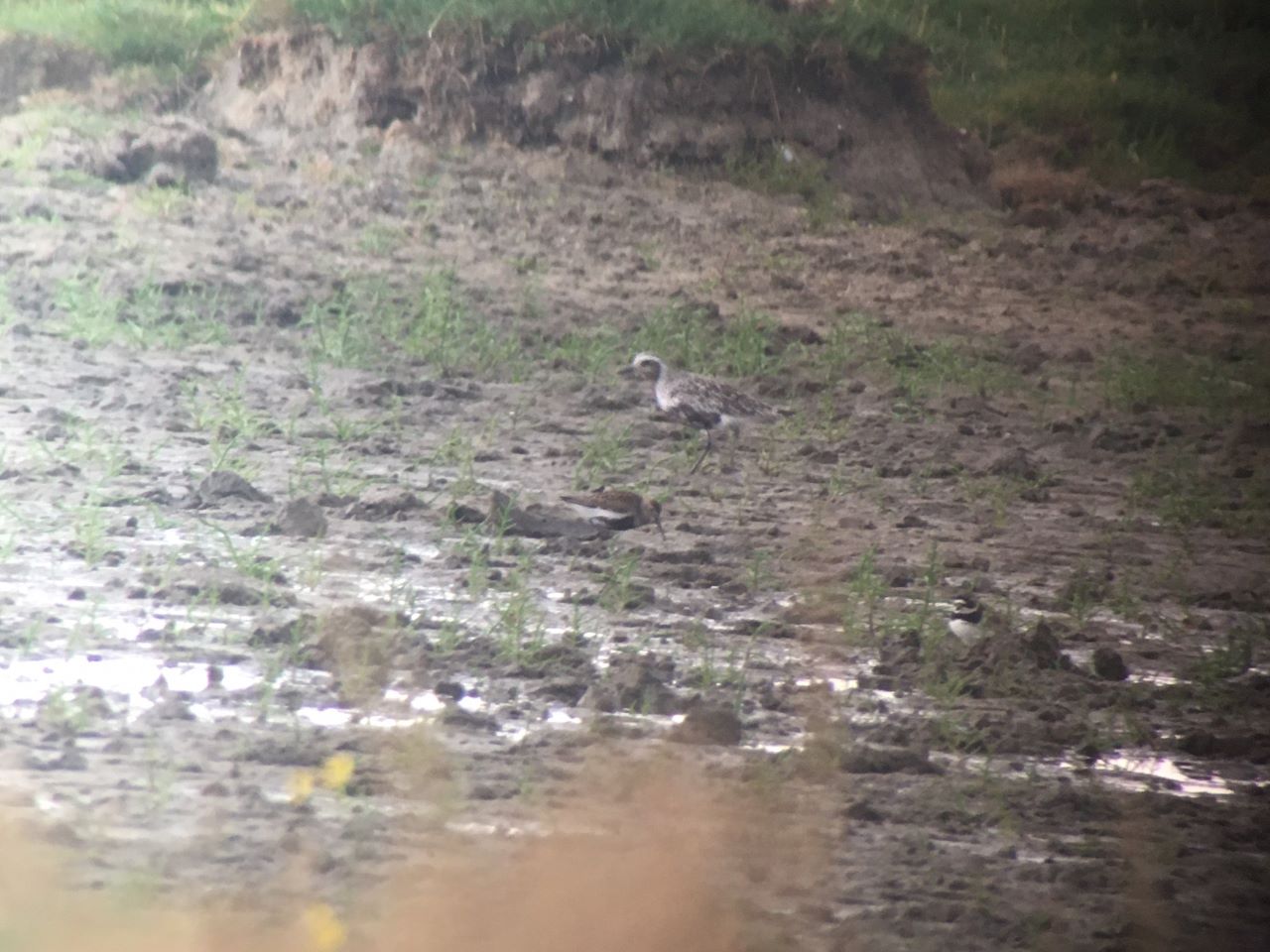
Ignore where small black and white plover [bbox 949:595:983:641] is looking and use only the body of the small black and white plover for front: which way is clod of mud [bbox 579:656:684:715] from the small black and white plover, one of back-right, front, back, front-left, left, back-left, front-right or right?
front

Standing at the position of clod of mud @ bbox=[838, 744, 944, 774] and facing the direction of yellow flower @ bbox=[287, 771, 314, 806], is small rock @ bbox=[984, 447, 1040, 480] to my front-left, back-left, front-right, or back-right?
back-right

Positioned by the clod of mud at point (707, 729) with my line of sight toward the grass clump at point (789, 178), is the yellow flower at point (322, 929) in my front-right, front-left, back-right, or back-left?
back-left

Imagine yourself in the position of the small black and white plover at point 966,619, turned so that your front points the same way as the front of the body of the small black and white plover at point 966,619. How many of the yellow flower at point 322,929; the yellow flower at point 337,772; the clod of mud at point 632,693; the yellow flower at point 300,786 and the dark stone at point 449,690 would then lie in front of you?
5

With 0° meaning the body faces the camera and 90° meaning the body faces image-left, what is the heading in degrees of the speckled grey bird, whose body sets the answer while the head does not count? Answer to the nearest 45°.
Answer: approximately 90°

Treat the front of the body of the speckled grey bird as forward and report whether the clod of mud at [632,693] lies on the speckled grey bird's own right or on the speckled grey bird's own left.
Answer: on the speckled grey bird's own left

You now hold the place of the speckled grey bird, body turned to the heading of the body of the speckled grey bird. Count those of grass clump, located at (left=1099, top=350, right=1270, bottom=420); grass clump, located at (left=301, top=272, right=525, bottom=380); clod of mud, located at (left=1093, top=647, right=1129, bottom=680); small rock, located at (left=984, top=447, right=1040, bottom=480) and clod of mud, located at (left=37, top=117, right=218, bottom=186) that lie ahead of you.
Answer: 2

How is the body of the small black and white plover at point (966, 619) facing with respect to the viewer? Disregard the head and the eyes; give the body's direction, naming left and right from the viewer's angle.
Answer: facing the viewer and to the left of the viewer
